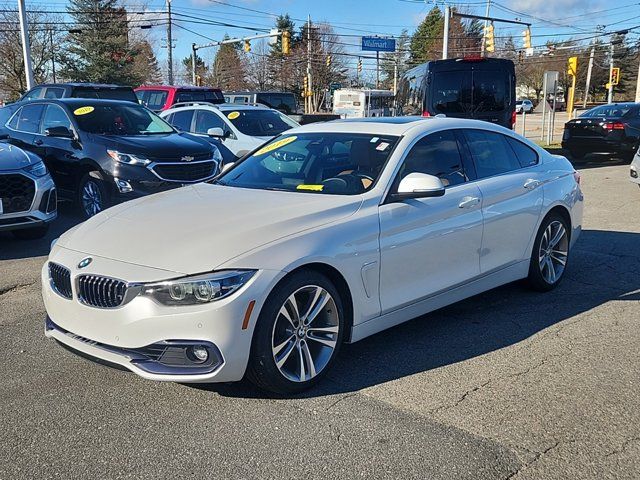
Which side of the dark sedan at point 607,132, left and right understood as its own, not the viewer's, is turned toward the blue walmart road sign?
left

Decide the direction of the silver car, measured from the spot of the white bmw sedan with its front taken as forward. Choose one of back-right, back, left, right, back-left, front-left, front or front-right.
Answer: right

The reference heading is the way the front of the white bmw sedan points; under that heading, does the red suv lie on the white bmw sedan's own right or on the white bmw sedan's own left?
on the white bmw sedan's own right

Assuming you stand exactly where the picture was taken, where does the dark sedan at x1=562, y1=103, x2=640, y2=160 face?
facing away from the viewer and to the right of the viewer

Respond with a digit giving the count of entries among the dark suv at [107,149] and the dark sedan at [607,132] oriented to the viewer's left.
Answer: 0

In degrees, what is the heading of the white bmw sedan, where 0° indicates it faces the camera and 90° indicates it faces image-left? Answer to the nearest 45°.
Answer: approximately 45°

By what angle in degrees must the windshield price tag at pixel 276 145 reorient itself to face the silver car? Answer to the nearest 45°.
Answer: approximately 90° to its right

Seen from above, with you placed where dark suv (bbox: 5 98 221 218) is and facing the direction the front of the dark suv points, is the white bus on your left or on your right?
on your left

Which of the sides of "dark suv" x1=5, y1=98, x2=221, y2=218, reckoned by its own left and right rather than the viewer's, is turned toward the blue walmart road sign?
left

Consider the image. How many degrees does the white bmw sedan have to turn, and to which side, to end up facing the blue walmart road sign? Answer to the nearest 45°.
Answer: approximately 135° to its right

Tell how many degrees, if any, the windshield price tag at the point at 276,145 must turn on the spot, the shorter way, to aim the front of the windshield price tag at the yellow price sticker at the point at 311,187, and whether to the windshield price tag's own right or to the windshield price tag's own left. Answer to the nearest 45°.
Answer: approximately 45° to the windshield price tag's own left
